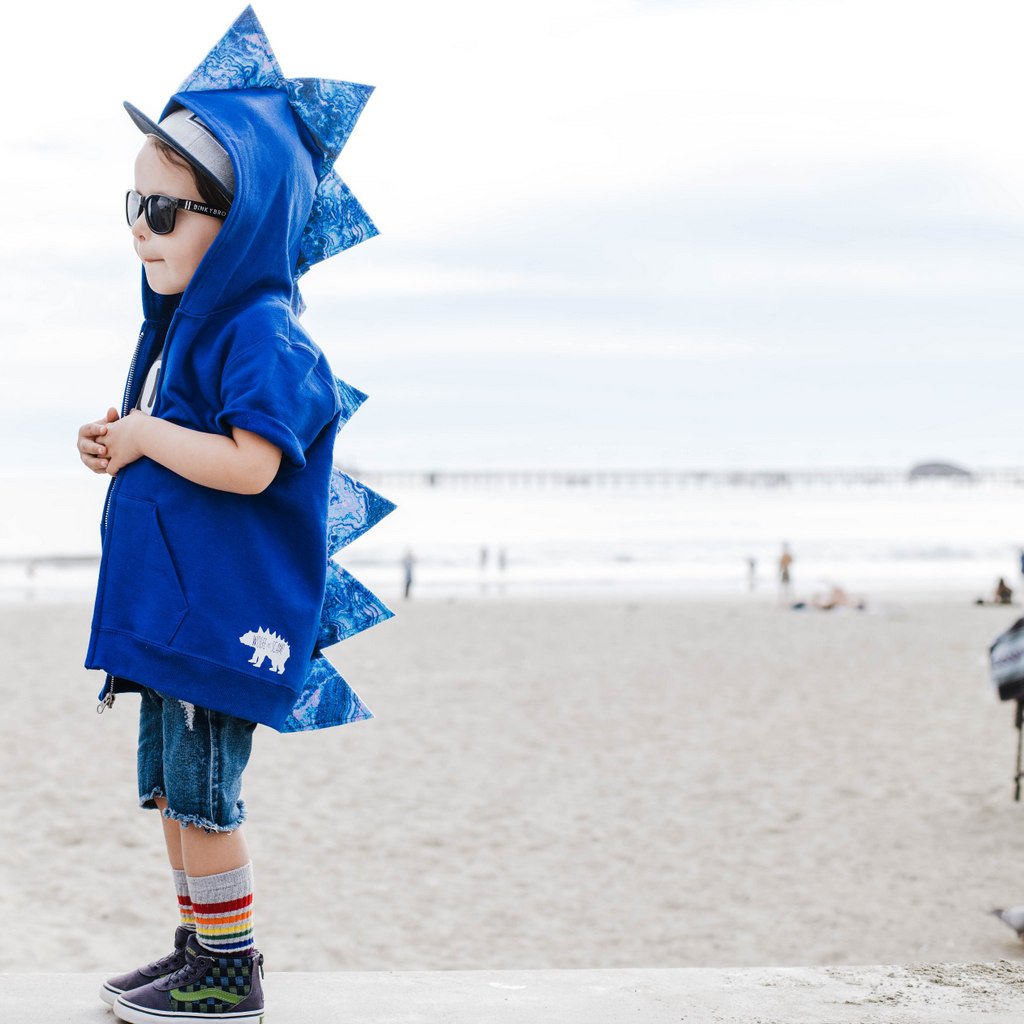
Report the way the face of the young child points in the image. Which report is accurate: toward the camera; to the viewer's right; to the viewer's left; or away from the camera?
to the viewer's left

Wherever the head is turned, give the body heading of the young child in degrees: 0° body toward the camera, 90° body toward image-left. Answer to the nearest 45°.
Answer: approximately 90°

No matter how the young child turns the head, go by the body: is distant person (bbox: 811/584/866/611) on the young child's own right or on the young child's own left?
on the young child's own right
